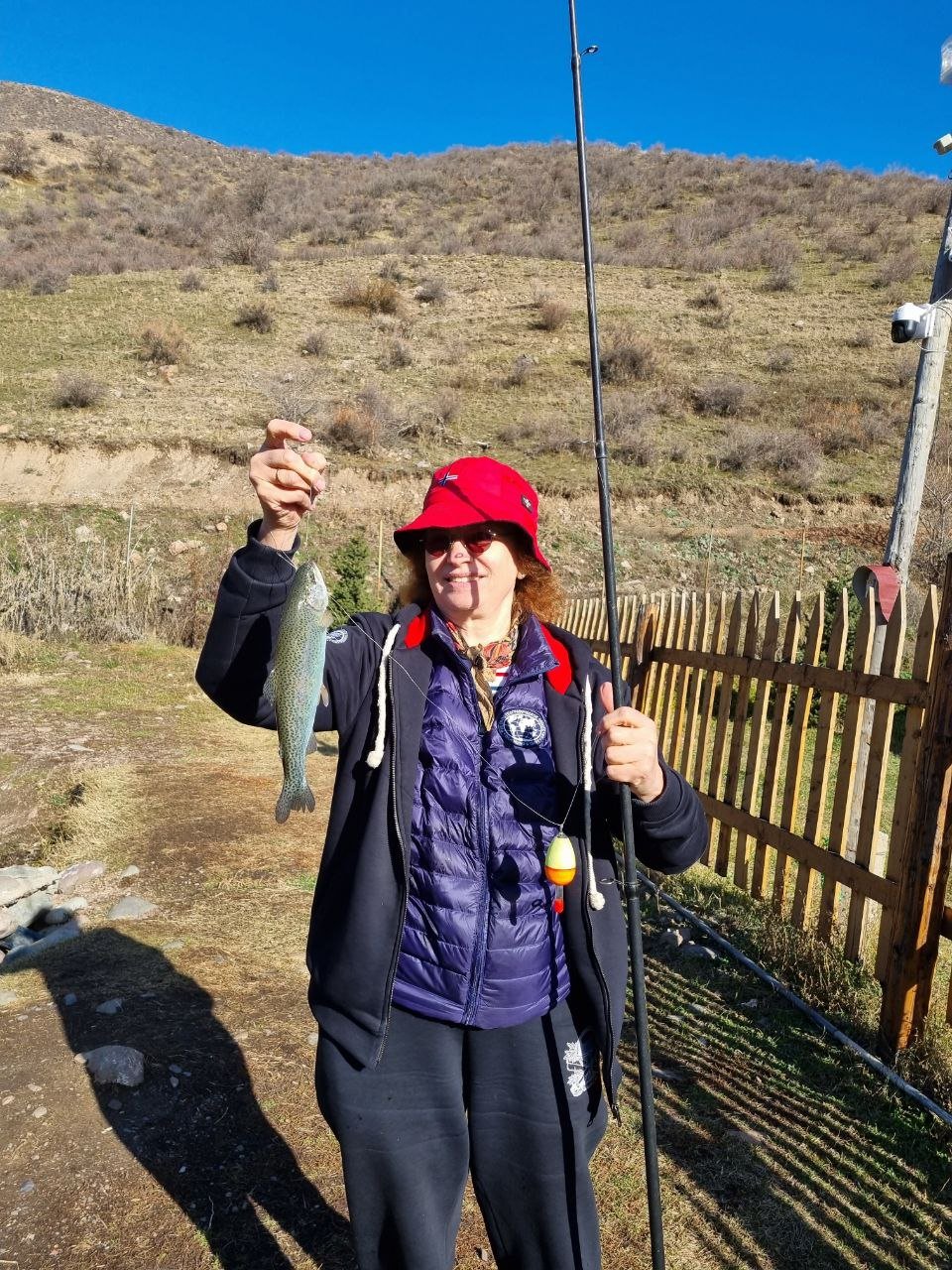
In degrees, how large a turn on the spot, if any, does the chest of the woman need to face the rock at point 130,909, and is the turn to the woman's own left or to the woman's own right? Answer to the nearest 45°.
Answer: approximately 135° to the woman's own right

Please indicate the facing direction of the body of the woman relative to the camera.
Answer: toward the camera

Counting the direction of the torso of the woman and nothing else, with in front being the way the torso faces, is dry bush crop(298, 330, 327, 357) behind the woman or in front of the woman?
behind

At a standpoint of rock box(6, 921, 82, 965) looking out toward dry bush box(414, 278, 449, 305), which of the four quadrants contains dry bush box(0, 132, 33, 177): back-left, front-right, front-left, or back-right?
front-left

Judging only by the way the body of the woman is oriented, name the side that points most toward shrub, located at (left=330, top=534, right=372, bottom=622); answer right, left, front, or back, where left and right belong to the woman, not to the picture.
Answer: back

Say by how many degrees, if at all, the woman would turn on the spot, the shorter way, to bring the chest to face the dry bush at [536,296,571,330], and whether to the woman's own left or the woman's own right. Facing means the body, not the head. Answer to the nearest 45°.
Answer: approximately 180°

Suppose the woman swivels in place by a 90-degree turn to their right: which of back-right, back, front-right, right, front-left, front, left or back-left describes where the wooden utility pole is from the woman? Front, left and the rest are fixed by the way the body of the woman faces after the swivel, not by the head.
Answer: back-right

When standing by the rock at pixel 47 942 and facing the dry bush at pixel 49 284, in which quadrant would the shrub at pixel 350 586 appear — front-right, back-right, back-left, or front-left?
front-right

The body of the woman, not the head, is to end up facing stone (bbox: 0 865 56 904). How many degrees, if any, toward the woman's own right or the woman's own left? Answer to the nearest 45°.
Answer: approximately 135° to the woman's own right

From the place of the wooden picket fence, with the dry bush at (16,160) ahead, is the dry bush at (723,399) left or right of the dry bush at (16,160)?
right

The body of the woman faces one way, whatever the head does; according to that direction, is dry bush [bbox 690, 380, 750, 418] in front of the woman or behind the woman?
behind

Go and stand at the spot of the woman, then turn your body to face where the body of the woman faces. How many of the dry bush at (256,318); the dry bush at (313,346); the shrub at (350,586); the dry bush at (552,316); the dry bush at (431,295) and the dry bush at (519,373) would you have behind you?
6

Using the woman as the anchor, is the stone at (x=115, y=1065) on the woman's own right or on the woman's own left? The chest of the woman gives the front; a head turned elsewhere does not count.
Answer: on the woman's own right
